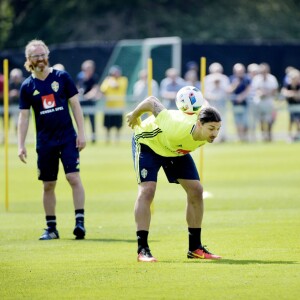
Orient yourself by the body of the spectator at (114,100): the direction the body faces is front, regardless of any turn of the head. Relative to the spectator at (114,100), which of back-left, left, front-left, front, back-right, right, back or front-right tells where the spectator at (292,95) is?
left

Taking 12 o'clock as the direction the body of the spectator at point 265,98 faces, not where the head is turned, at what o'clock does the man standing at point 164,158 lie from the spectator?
The man standing is roughly at 12 o'clock from the spectator.

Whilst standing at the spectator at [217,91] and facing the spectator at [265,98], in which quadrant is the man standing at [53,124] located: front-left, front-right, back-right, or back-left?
back-right

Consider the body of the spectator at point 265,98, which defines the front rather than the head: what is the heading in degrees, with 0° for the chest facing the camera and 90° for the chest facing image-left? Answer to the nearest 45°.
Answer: approximately 0°

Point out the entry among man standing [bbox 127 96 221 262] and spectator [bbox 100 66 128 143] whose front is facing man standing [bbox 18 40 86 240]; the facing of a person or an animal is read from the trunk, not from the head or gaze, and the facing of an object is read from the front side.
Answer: the spectator

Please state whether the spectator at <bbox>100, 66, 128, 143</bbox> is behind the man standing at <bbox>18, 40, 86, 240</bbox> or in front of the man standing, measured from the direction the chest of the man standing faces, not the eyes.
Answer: behind

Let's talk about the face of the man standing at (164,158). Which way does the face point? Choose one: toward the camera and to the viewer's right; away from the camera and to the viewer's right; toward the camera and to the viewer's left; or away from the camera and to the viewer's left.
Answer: toward the camera and to the viewer's right

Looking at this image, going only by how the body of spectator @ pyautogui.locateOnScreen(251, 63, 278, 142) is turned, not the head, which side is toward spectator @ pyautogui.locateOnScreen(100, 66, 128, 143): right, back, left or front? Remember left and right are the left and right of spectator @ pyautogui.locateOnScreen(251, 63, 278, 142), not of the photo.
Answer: right

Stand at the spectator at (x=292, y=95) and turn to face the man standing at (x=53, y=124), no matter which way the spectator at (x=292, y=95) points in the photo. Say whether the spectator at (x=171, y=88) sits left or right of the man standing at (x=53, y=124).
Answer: right
